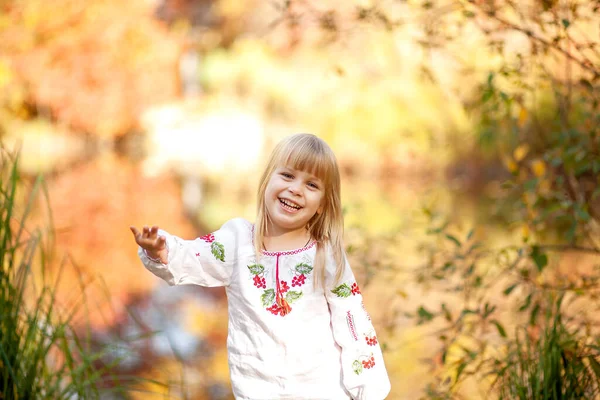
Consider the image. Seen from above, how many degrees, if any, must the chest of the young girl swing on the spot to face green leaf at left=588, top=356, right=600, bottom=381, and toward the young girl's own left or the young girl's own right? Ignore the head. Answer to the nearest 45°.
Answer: approximately 90° to the young girl's own left

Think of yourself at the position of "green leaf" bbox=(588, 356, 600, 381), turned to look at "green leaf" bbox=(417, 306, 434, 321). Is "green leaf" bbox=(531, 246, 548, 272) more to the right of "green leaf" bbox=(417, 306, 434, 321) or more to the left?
right

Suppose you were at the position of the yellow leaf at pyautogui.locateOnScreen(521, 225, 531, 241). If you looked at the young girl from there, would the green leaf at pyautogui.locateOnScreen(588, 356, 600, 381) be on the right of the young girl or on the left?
left

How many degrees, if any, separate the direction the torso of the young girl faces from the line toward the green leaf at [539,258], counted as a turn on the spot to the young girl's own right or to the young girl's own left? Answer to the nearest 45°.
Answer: approximately 135° to the young girl's own left

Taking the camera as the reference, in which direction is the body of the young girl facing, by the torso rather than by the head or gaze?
toward the camera

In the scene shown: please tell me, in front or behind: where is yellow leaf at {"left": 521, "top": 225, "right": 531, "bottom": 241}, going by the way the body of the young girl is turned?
behind
